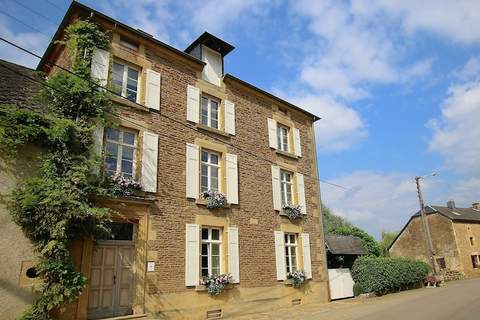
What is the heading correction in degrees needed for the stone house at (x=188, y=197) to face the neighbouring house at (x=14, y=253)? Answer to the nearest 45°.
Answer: approximately 90° to its right

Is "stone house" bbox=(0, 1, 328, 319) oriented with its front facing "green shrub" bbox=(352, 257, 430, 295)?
no

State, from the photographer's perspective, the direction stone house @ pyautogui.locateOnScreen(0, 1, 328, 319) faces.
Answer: facing the viewer and to the right of the viewer

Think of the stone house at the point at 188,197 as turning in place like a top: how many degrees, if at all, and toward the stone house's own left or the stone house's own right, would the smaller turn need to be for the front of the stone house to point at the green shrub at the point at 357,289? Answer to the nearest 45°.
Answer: approximately 90° to the stone house's own left

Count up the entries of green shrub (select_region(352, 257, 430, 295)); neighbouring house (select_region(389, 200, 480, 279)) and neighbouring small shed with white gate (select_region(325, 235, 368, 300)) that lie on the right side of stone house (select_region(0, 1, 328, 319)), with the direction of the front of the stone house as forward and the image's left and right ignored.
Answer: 0

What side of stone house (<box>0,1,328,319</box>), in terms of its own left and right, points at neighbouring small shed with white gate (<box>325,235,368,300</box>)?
left

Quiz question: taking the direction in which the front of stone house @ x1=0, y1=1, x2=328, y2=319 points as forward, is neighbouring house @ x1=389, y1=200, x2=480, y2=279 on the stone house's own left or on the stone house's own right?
on the stone house's own left

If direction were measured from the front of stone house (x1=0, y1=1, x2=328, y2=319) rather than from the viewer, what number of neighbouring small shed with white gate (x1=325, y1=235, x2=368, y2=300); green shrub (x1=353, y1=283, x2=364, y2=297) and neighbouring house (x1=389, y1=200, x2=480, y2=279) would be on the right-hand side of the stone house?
0
